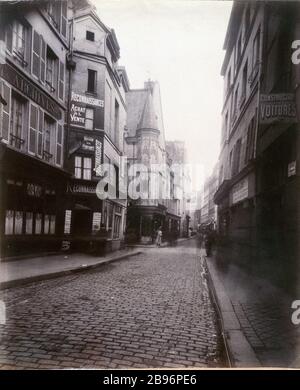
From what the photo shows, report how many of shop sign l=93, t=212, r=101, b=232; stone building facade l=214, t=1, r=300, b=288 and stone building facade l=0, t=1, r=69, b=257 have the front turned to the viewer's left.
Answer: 1

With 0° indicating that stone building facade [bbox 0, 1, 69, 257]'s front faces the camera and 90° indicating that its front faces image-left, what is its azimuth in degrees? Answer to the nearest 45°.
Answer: approximately 315°

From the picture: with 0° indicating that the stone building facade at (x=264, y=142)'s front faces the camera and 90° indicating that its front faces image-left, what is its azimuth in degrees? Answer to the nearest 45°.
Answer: approximately 90°

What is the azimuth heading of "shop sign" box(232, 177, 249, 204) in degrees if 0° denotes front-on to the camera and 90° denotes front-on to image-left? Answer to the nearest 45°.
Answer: approximately 45°

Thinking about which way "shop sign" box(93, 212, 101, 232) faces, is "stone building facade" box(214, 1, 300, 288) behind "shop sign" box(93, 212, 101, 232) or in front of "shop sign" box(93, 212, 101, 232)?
in front

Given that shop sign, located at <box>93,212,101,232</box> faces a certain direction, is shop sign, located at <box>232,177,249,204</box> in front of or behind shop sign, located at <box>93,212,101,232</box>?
in front

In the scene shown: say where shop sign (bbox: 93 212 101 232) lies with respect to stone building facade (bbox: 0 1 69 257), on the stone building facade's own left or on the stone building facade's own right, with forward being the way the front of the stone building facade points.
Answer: on the stone building facade's own left

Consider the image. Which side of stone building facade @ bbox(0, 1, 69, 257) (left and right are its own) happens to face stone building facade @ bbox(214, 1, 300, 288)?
front

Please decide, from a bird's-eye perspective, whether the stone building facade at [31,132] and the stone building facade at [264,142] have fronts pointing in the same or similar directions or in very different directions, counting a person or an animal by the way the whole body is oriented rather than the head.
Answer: very different directions

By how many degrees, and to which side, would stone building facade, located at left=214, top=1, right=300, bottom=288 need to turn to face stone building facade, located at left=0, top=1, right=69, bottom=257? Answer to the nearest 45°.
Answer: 0° — it already faces it
